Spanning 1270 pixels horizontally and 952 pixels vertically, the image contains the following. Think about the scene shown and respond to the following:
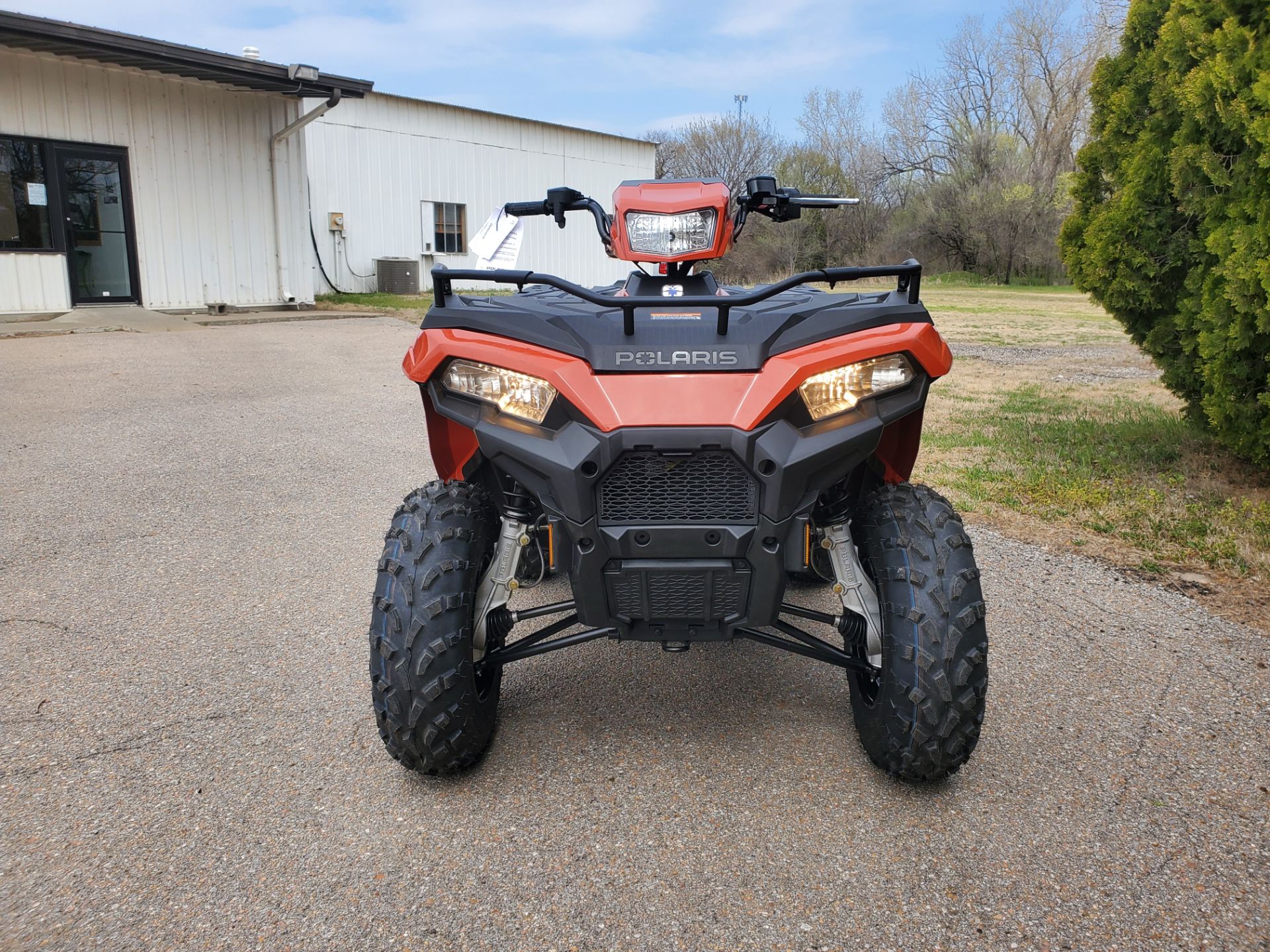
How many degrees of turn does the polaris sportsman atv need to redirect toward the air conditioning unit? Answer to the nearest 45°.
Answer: approximately 180°

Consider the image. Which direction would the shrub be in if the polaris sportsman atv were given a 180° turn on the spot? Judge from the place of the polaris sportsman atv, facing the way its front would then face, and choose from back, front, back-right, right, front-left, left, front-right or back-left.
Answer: front-right

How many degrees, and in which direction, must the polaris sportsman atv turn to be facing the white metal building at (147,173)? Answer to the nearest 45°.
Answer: approximately 135° to its right

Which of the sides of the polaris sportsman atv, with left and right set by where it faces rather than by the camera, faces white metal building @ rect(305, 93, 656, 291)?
back

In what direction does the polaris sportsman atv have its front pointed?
toward the camera
